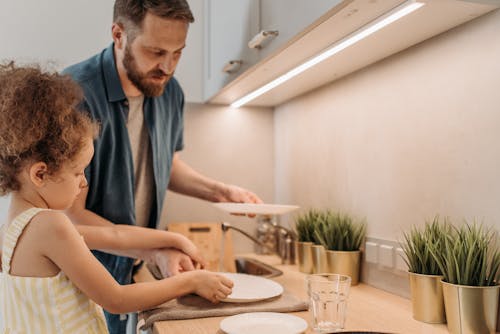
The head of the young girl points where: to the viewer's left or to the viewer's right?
to the viewer's right

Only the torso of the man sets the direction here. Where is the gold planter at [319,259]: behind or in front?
in front

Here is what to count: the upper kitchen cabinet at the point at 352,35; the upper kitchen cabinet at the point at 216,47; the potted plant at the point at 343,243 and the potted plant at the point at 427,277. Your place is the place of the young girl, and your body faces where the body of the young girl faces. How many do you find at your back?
0

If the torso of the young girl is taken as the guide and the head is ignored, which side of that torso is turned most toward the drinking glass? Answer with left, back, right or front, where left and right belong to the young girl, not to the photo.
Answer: front

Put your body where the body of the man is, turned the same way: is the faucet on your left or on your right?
on your left

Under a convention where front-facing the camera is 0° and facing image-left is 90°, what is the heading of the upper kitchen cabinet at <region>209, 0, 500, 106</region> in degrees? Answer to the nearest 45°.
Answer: approximately 45°

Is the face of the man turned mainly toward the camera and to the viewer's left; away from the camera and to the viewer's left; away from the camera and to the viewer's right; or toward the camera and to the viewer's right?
toward the camera and to the viewer's right

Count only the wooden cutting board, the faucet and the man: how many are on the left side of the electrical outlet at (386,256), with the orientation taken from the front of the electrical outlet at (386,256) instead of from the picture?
0

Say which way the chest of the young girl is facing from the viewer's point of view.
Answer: to the viewer's right

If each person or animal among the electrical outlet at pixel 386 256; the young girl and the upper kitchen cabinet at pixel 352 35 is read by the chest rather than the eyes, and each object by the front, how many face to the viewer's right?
1

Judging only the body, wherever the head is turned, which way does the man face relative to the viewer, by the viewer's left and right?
facing the viewer and to the right of the viewer

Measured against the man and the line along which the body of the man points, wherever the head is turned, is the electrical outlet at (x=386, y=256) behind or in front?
in front
